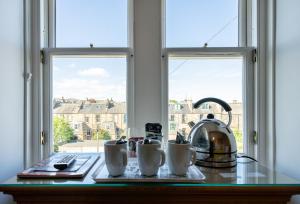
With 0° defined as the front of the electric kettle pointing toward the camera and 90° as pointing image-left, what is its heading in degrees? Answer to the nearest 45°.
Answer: approximately 90°
